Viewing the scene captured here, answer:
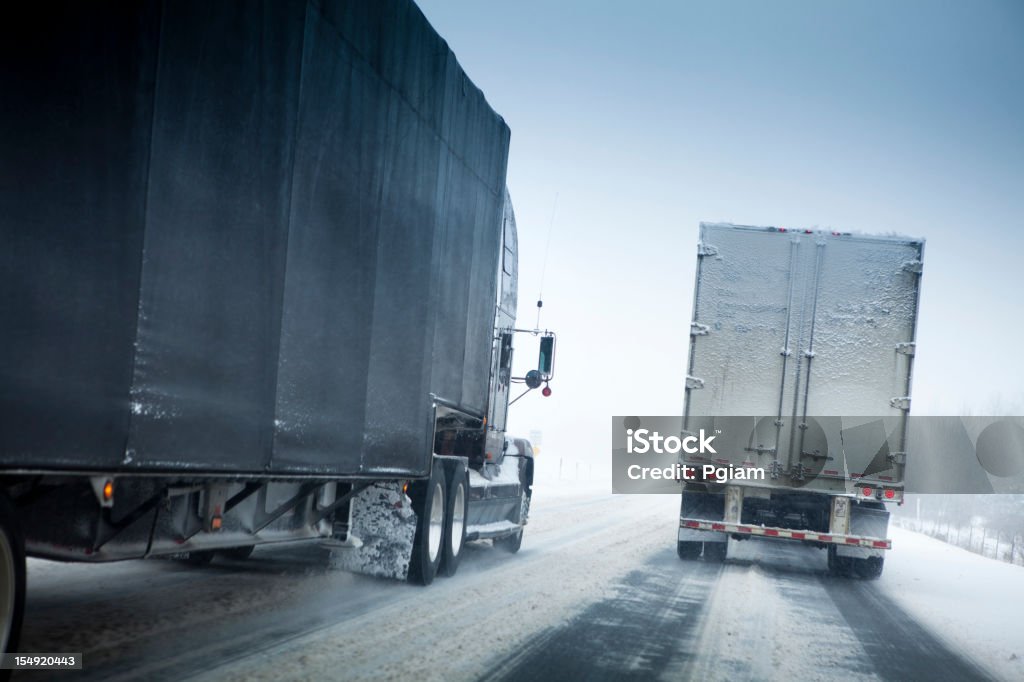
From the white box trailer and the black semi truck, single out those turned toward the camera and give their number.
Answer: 0

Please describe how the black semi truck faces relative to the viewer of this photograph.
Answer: facing away from the viewer and to the right of the viewer

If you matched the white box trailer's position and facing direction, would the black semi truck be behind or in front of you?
behind

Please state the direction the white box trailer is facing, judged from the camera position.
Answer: facing away from the viewer

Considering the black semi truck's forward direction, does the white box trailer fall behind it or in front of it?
in front
